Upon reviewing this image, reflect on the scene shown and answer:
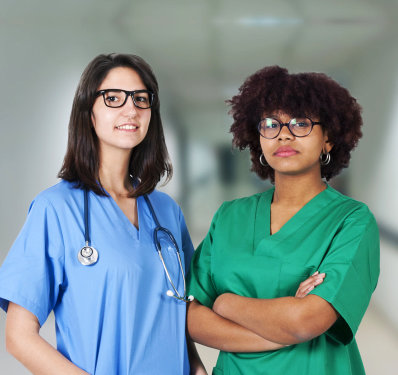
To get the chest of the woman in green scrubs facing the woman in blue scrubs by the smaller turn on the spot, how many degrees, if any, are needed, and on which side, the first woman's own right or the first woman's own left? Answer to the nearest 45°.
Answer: approximately 45° to the first woman's own right

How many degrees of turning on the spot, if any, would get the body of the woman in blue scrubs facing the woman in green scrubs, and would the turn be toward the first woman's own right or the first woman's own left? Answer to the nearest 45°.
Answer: approximately 45° to the first woman's own left

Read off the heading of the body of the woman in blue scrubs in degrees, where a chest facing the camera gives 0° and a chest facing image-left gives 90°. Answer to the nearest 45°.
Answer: approximately 315°

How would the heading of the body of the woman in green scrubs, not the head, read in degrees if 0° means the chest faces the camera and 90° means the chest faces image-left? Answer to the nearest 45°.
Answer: approximately 45°

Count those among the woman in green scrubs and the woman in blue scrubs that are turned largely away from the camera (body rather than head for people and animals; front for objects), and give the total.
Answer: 0
